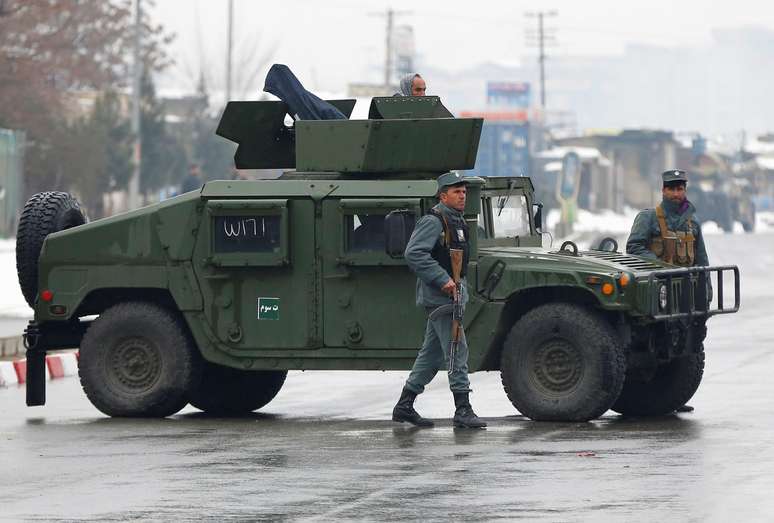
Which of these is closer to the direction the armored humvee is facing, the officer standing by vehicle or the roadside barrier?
the officer standing by vehicle

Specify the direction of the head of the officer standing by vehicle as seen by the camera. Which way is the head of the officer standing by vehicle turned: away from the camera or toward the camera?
toward the camera

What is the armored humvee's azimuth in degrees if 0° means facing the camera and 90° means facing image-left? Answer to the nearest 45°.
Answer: approximately 315°

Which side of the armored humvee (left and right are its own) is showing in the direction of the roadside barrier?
back

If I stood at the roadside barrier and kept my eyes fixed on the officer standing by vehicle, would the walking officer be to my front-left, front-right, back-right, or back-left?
front-right
